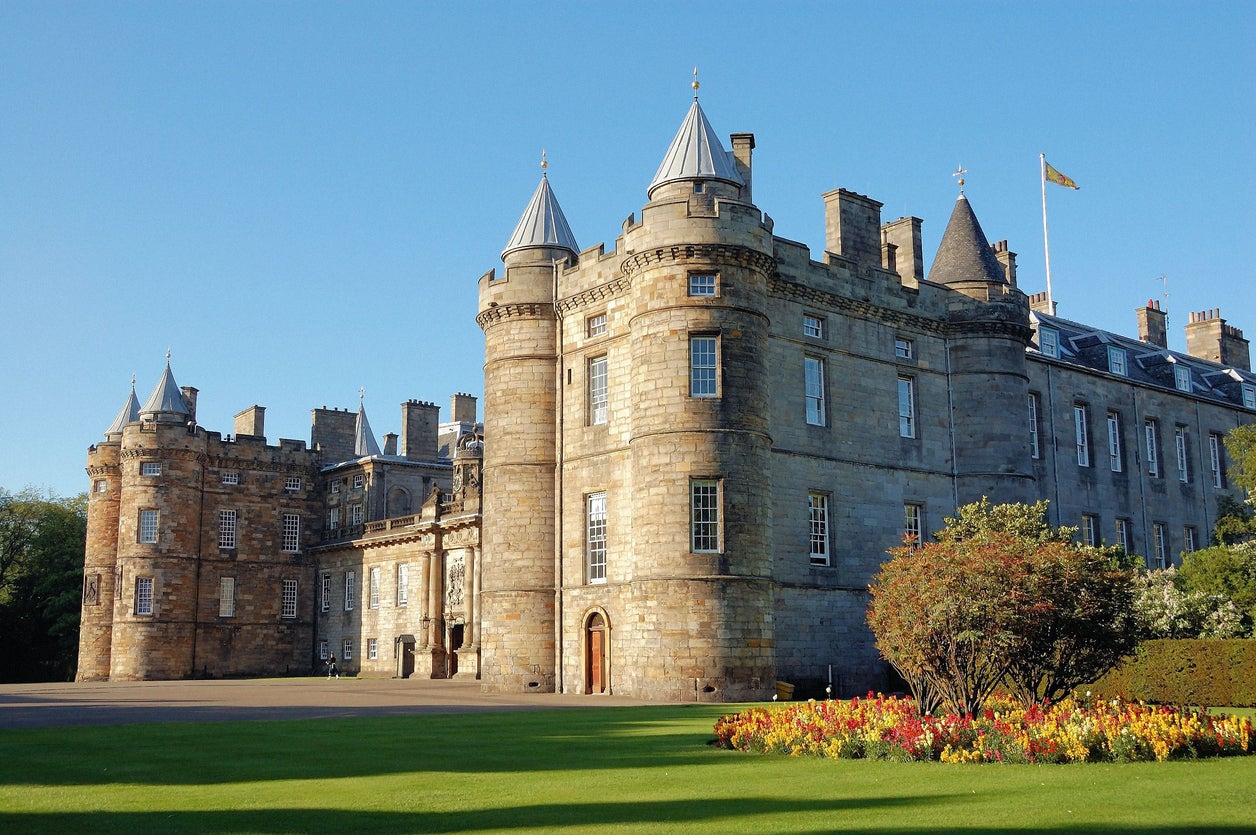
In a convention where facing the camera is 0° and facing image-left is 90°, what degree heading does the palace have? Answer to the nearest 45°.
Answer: approximately 45°

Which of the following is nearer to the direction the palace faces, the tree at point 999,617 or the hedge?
the tree
